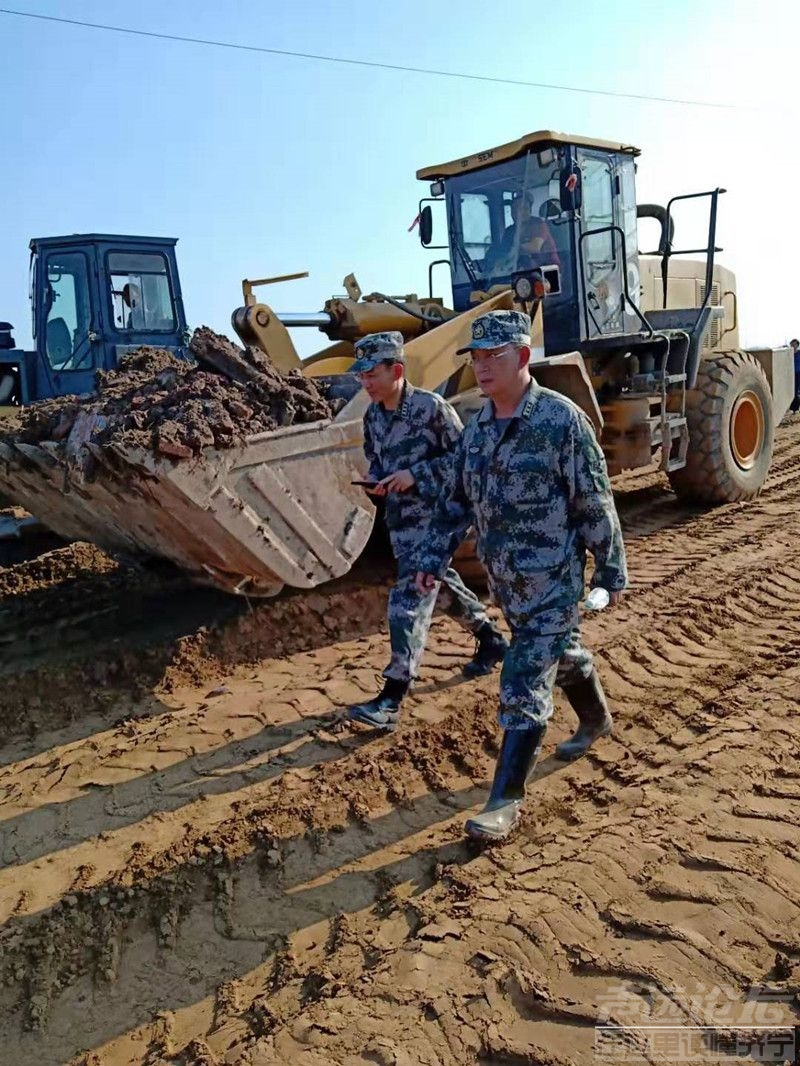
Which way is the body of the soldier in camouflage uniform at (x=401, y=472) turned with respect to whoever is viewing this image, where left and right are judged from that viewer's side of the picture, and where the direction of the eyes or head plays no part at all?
facing the viewer and to the left of the viewer

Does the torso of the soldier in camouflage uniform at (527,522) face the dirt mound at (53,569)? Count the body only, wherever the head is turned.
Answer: no

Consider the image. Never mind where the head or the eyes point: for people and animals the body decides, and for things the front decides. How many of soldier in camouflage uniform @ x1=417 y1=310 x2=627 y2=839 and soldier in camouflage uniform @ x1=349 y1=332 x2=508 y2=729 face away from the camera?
0

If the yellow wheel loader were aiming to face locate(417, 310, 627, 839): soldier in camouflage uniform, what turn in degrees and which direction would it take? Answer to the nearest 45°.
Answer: approximately 45° to its left

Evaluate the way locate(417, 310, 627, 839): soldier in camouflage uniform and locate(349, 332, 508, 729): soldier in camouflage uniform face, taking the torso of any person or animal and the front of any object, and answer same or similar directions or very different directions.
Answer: same or similar directions

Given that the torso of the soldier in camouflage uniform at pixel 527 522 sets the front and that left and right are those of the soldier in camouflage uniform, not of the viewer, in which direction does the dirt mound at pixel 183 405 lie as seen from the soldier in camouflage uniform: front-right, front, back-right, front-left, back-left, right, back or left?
right

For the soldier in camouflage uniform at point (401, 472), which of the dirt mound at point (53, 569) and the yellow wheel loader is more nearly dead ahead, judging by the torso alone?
the dirt mound

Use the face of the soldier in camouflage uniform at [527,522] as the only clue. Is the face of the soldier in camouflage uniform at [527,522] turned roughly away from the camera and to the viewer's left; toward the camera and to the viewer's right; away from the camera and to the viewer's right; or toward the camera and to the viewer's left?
toward the camera and to the viewer's left

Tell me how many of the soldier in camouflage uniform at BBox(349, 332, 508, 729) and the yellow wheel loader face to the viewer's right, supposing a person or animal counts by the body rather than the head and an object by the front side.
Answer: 0

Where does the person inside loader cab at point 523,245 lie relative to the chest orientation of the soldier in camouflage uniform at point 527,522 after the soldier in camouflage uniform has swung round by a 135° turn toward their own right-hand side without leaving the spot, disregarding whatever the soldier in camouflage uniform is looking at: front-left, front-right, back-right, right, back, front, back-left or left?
front

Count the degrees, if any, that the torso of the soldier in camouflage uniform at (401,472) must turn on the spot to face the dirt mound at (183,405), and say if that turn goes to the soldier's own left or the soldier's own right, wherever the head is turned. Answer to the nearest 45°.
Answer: approximately 90° to the soldier's own right

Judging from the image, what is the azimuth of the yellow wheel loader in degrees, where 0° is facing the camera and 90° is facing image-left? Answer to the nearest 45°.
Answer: approximately 45°

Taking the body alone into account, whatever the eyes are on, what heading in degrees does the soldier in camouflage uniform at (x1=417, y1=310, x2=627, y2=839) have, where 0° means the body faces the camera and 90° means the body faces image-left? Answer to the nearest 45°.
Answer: approximately 45°

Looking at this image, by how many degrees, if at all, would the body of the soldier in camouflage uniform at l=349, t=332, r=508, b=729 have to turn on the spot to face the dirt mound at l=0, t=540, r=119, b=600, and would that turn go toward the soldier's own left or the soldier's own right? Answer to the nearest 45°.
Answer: approximately 90° to the soldier's own right

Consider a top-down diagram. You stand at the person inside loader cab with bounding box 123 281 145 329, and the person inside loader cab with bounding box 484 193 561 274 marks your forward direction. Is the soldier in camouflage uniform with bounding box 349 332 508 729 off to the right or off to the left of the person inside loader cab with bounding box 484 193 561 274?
right

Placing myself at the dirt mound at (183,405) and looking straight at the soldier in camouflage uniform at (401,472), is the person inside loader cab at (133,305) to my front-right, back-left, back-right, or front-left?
back-left
